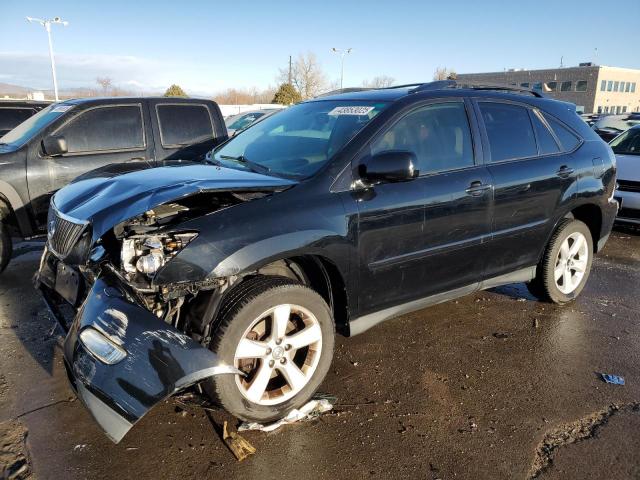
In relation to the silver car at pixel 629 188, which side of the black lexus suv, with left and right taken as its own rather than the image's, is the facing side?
back

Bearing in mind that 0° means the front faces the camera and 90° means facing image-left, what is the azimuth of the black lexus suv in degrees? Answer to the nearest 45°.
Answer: approximately 45°

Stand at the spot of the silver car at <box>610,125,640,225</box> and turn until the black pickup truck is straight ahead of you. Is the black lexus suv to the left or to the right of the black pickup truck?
left

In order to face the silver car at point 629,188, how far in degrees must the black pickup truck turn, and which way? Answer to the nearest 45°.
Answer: approximately 135° to its left

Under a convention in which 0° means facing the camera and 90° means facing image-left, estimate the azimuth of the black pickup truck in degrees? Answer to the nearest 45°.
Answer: approximately 45°

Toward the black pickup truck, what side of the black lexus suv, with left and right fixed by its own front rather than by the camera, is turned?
right

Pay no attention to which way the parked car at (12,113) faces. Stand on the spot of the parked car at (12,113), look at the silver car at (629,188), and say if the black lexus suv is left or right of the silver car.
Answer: right
